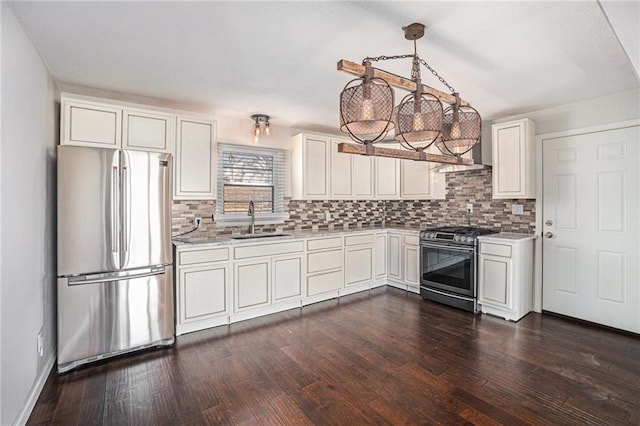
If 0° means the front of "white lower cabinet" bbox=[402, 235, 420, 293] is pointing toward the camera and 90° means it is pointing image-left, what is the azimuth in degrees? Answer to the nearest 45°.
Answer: approximately 45°

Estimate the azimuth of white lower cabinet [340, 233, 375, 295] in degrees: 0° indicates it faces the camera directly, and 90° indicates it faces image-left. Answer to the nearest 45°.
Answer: approximately 315°

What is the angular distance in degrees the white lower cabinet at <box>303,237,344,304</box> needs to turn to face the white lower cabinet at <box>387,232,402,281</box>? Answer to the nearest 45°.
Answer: approximately 90° to its left

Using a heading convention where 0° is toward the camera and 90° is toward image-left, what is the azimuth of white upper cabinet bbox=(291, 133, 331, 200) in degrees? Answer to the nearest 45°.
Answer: approximately 315°

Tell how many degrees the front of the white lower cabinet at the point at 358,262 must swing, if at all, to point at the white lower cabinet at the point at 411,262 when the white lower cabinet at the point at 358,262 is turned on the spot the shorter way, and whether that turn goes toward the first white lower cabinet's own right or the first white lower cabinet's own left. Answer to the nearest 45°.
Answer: approximately 45° to the first white lower cabinet's own left

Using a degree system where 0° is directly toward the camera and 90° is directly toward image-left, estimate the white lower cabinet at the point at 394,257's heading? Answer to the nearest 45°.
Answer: approximately 45°
